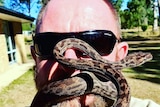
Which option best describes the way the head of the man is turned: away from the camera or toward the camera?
toward the camera

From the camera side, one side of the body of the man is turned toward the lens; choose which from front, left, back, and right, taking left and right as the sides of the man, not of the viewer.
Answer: front

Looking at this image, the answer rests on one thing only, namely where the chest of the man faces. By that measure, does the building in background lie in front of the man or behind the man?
behind
